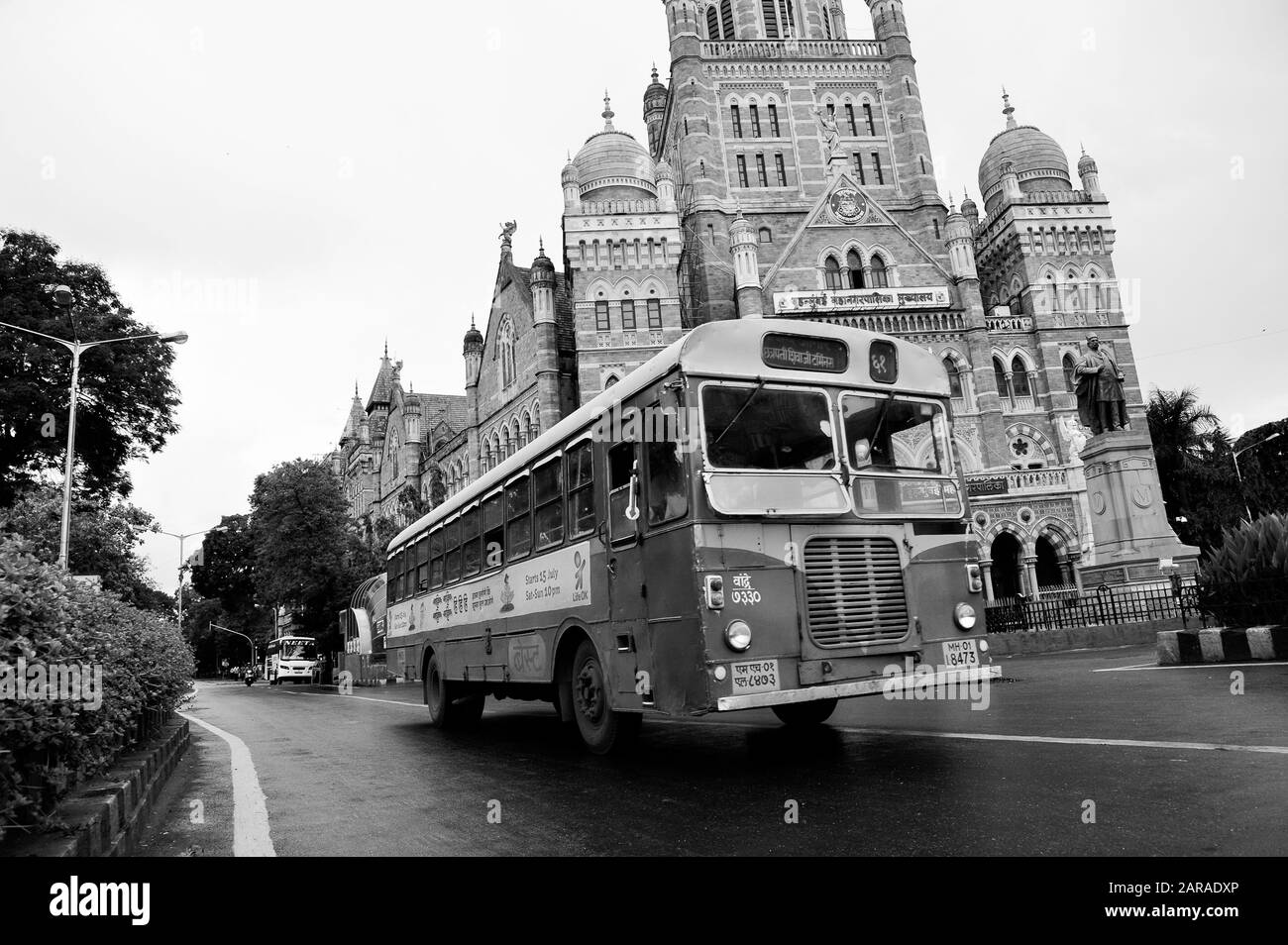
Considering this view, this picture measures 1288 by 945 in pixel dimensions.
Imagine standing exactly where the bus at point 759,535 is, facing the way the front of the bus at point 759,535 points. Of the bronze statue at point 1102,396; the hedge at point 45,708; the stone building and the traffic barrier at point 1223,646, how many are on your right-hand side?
1

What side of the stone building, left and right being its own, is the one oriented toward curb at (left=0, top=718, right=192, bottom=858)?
front

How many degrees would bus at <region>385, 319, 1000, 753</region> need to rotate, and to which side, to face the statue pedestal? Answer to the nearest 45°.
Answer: approximately 90° to its left

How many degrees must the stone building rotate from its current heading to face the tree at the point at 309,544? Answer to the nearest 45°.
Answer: approximately 90° to its right

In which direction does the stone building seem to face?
toward the camera

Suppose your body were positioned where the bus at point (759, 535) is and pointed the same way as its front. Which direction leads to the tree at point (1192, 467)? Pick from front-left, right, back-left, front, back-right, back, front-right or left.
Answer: left

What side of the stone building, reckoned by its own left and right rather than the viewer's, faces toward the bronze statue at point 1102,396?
front

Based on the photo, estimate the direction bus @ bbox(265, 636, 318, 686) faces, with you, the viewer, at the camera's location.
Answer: facing the viewer

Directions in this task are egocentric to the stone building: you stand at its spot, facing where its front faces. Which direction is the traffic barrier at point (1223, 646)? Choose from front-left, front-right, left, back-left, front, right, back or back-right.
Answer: front

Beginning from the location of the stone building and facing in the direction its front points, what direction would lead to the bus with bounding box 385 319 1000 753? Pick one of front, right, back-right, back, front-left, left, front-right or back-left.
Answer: front

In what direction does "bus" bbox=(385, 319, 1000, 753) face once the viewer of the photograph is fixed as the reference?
facing the viewer and to the right of the viewer

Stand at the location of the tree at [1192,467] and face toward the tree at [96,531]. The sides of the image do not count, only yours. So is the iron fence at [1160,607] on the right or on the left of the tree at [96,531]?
left

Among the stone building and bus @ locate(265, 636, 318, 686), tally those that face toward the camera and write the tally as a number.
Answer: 2
